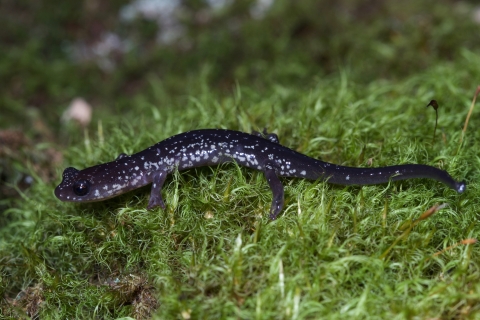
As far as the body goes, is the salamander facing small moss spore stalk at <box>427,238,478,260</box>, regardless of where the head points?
no

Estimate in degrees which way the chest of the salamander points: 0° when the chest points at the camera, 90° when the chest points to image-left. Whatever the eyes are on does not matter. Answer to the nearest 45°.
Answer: approximately 90°
